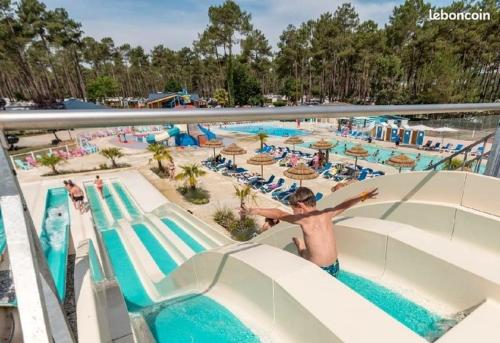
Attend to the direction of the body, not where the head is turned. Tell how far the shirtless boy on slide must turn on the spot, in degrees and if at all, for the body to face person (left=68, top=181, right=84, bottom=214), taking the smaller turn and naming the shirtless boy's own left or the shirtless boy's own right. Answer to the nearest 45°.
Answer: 0° — they already face them

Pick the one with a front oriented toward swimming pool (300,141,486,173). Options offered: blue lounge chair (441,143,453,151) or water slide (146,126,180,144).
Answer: the blue lounge chair

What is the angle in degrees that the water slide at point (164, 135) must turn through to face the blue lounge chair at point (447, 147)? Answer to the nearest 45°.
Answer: approximately 135° to its left

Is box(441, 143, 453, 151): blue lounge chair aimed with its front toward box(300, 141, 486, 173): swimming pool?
yes

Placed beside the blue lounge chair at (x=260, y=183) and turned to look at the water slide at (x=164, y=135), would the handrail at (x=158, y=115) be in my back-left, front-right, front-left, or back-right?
back-left

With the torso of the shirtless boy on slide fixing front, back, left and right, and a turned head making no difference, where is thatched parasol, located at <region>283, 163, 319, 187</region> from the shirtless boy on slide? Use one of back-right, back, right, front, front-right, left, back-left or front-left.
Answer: front-right

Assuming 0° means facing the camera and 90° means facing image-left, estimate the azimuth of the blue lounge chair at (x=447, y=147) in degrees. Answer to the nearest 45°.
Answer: approximately 45°

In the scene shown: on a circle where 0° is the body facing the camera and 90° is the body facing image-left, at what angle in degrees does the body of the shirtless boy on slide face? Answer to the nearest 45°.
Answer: approximately 135°
